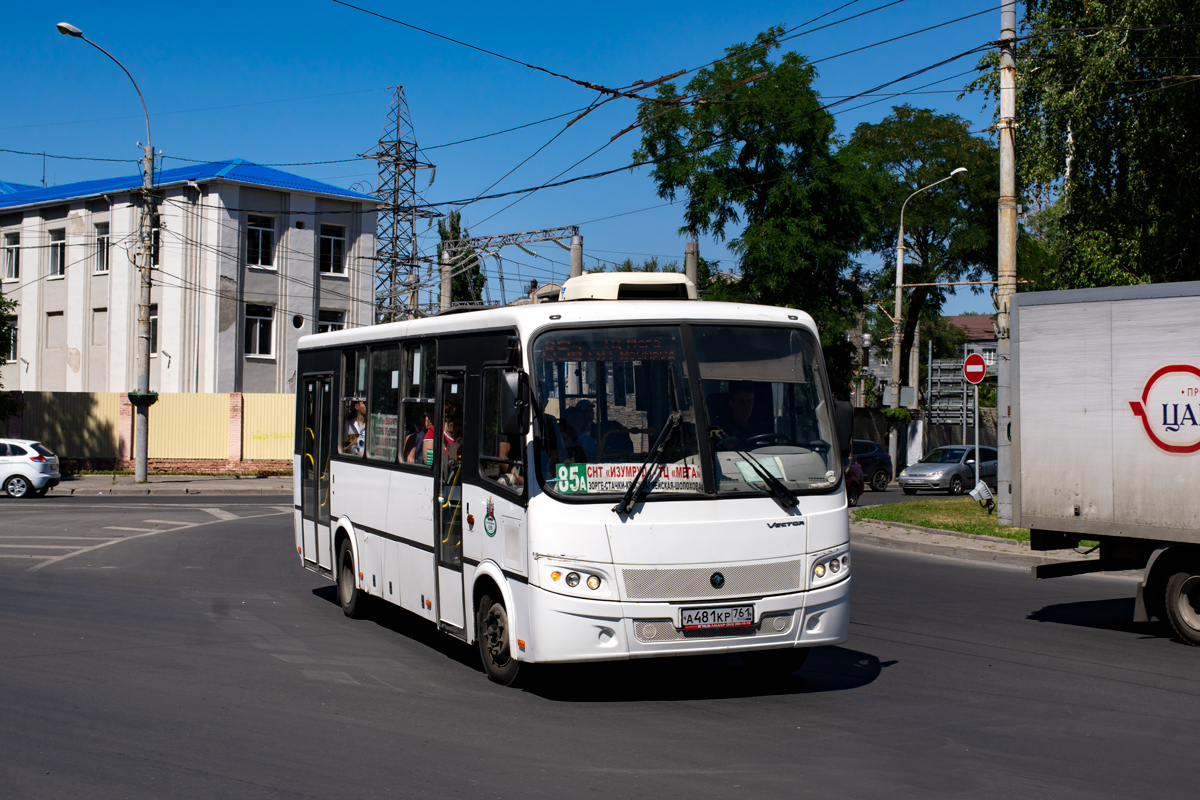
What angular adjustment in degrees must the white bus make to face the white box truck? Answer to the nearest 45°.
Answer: approximately 90° to its left

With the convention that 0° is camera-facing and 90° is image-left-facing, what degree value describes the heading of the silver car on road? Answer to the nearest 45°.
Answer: approximately 45°

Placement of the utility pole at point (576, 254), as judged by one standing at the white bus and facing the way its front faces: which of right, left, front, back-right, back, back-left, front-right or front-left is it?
back-left

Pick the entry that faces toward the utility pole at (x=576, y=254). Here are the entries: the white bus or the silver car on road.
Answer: the silver car on road

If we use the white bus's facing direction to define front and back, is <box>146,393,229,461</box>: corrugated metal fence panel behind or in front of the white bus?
behind

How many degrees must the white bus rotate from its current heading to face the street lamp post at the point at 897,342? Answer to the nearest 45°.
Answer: approximately 135° to its left

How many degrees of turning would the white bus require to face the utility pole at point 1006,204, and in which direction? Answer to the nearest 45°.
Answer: approximately 90° to its left

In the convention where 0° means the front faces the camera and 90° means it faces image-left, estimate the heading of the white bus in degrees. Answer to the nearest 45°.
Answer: approximately 315°

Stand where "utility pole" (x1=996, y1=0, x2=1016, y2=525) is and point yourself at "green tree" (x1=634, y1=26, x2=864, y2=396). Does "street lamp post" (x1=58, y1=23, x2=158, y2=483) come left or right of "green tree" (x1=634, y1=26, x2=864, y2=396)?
left

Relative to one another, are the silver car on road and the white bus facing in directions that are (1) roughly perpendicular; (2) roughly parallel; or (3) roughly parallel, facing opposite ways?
roughly perpendicular
